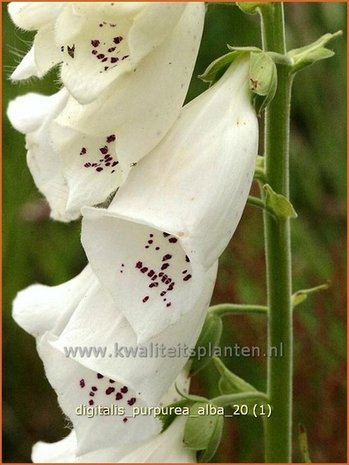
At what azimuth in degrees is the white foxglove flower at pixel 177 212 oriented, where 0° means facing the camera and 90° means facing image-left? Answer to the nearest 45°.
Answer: approximately 45°

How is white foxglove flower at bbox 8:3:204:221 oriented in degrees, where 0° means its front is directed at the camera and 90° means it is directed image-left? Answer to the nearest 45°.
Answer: approximately 45°
